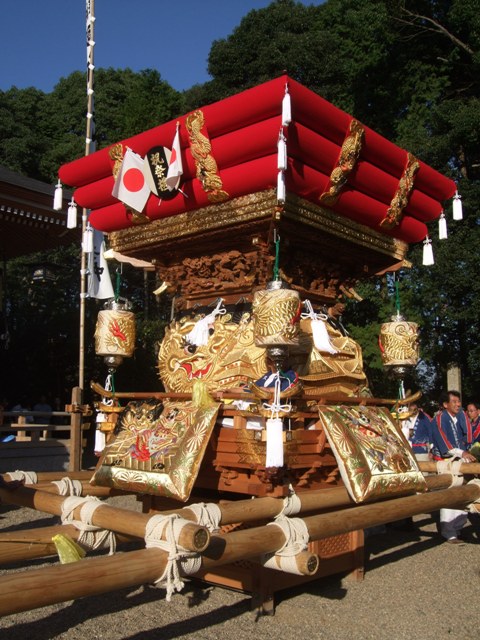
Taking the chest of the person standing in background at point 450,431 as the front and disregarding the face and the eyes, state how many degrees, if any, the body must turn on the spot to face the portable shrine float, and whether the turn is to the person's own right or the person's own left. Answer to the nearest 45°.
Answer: approximately 90° to the person's own right

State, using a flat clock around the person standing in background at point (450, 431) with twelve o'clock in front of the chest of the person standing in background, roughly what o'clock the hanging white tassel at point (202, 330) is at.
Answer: The hanging white tassel is roughly at 3 o'clock from the person standing in background.

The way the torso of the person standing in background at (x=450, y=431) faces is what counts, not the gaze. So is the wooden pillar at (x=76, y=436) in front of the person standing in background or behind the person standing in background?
behind

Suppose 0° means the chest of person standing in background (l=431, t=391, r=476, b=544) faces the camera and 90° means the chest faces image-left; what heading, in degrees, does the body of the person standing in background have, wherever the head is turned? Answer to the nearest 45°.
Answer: approximately 315°
